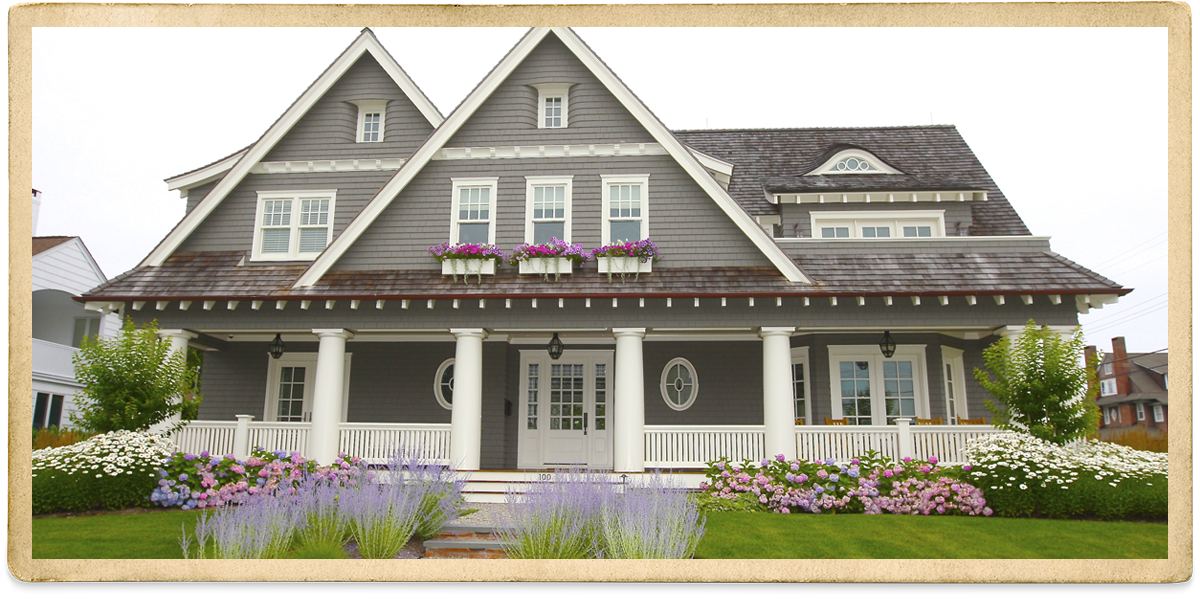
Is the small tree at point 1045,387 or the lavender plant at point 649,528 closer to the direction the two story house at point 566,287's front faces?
the lavender plant

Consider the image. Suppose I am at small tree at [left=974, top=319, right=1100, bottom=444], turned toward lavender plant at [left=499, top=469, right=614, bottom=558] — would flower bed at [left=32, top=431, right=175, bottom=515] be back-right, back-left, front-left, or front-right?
front-right

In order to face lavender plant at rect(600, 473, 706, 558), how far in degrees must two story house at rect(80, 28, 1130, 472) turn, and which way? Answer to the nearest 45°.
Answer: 0° — it already faces it

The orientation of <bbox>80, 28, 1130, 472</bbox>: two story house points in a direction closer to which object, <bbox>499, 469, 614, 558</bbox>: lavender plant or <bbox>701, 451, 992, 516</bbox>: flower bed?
the lavender plant

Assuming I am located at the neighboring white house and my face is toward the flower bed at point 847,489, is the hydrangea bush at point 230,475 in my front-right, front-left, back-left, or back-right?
front-right

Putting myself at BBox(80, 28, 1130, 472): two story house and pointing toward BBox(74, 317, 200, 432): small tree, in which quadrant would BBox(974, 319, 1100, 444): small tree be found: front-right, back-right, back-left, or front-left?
back-left

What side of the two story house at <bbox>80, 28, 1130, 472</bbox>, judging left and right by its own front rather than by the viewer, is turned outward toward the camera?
front

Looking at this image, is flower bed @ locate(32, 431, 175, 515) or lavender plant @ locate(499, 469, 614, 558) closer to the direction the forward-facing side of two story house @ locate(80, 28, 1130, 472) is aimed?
the lavender plant

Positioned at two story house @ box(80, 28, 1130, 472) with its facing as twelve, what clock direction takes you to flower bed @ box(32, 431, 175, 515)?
The flower bed is roughly at 2 o'clock from the two story house.

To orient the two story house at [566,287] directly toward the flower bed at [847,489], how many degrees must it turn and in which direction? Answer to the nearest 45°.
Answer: approximately 45° to its left

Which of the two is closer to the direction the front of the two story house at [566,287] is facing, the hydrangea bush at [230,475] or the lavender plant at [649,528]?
the lavender plant

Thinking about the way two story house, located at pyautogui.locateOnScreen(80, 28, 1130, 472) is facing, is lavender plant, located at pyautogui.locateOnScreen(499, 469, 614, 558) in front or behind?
in front
